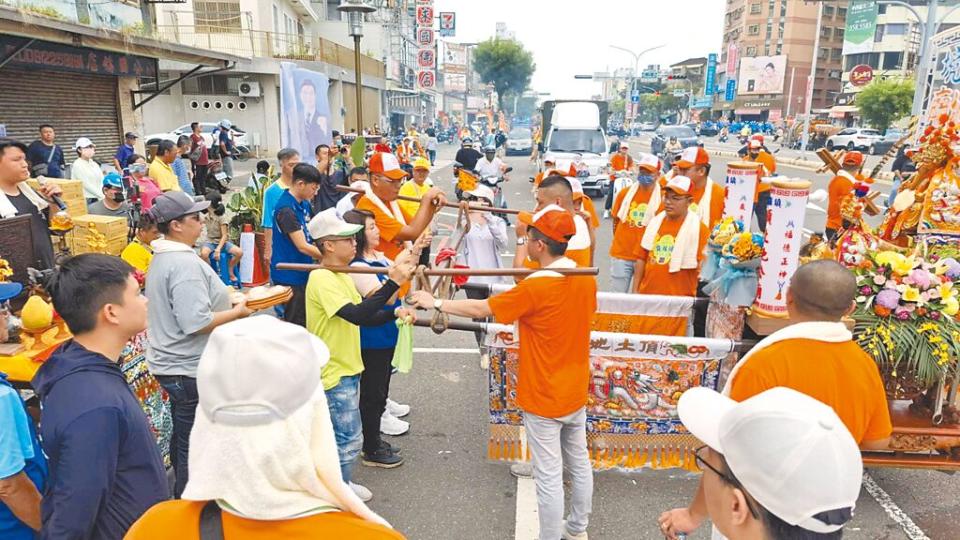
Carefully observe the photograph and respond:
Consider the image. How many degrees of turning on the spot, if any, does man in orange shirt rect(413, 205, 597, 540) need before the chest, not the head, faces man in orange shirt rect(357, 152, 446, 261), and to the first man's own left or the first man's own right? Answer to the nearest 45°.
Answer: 0° — they already face them

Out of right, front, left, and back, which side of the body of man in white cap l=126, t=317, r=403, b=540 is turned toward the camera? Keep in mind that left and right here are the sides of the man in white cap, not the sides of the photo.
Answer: back

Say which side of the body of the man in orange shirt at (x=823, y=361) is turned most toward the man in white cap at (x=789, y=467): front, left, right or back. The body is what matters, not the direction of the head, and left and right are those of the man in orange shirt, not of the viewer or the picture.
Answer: back

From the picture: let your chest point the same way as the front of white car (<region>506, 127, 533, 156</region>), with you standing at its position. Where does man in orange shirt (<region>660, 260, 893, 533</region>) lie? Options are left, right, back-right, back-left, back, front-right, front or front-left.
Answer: front

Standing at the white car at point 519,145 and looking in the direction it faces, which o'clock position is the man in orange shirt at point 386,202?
The man in orange shirt is roughly at 12 o'clock from the white car.

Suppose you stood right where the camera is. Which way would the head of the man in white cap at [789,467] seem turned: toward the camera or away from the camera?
away from the camera

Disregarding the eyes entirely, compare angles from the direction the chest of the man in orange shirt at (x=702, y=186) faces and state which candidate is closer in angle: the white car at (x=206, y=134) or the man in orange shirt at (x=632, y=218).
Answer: the man in orange shirt

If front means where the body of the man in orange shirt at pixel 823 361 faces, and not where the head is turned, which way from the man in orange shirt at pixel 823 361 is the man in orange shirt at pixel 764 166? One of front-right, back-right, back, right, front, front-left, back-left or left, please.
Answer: front

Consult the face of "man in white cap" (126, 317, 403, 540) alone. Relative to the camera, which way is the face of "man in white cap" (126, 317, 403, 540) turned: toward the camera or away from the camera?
away from the camera

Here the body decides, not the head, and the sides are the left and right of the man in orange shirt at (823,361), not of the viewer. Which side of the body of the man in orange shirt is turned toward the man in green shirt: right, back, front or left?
left

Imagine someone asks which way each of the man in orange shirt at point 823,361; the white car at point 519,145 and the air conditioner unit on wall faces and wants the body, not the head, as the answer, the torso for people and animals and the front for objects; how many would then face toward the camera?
2

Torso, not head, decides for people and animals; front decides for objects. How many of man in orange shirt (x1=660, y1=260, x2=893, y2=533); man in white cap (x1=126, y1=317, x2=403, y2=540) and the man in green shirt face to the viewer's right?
1

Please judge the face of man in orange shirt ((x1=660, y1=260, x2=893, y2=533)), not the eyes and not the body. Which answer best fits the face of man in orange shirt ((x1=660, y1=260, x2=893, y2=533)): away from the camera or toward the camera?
away from the camera
